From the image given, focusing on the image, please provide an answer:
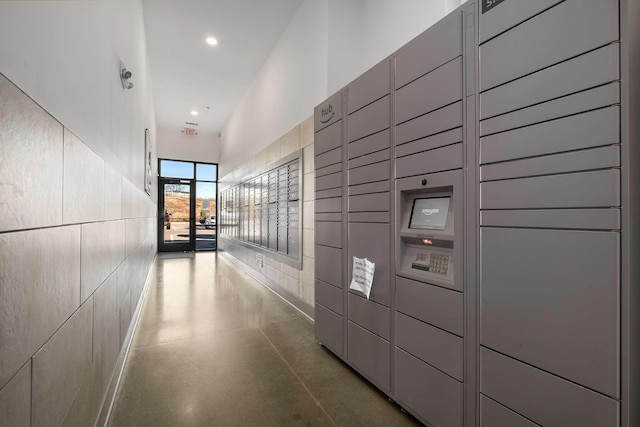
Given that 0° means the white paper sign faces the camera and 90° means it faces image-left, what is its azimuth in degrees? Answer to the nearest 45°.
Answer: approximately 45°

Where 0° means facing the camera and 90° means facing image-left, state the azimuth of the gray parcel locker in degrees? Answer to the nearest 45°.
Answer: approximately 45°

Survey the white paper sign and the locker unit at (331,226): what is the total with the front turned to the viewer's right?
0
